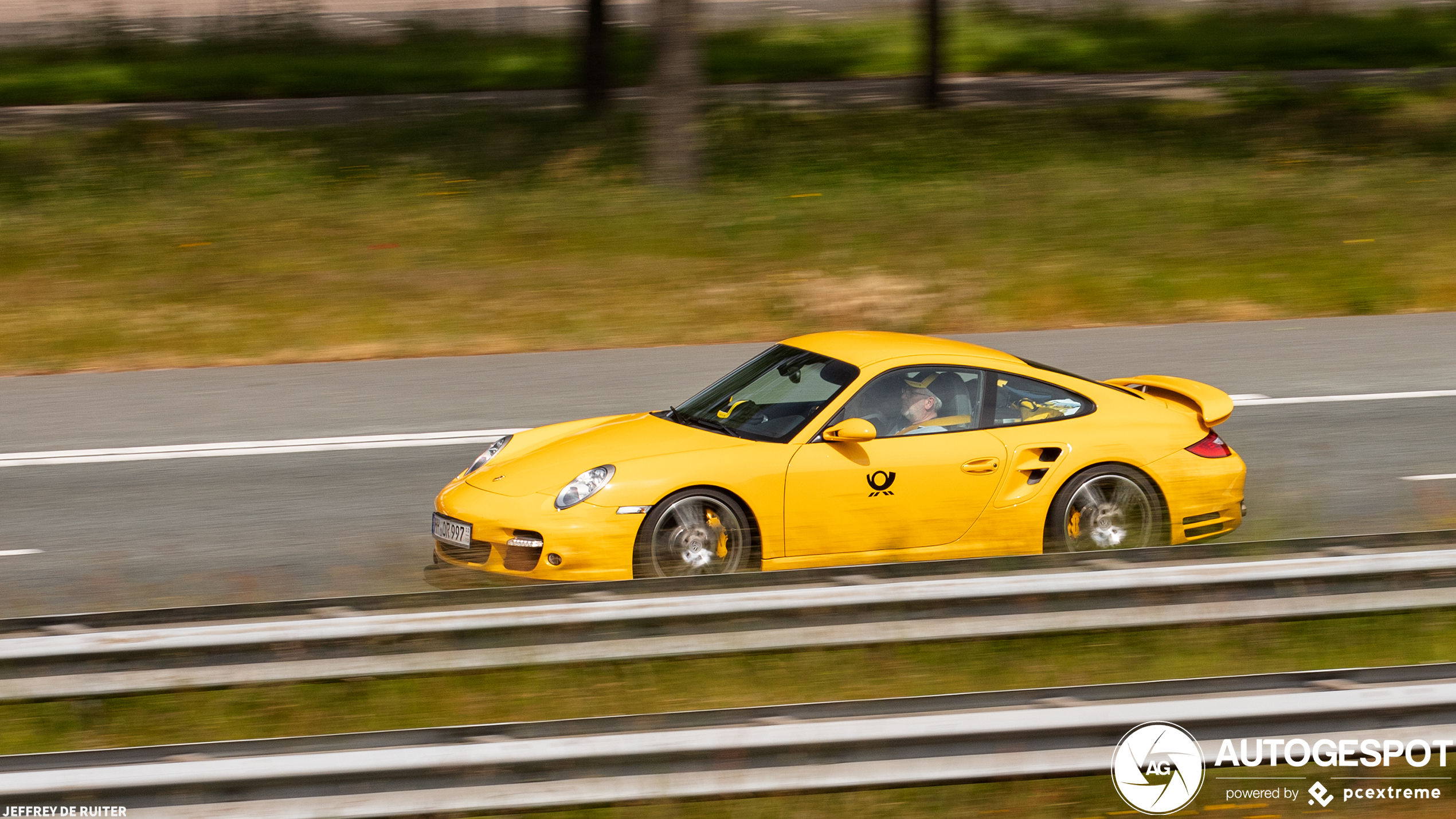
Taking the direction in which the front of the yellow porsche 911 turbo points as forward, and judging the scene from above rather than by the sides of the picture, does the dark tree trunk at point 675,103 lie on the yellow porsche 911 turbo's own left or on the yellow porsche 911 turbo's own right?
on the yellow porsche 911 turbo's own right

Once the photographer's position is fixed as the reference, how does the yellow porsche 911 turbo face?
facing the viewer and to the left of the viewer

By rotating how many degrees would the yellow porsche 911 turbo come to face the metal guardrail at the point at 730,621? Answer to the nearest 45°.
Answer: approximately 45° to its left

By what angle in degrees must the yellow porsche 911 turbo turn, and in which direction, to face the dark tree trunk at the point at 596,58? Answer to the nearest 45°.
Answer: approximately 135° to its right

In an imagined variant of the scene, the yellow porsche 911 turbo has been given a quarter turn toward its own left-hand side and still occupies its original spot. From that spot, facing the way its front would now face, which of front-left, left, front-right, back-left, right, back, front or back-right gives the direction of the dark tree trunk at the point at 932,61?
back-left

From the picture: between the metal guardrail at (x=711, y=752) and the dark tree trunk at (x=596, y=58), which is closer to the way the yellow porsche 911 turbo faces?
the metal guardrail

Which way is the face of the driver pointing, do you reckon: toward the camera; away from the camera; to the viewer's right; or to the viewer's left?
to the viewer's left
